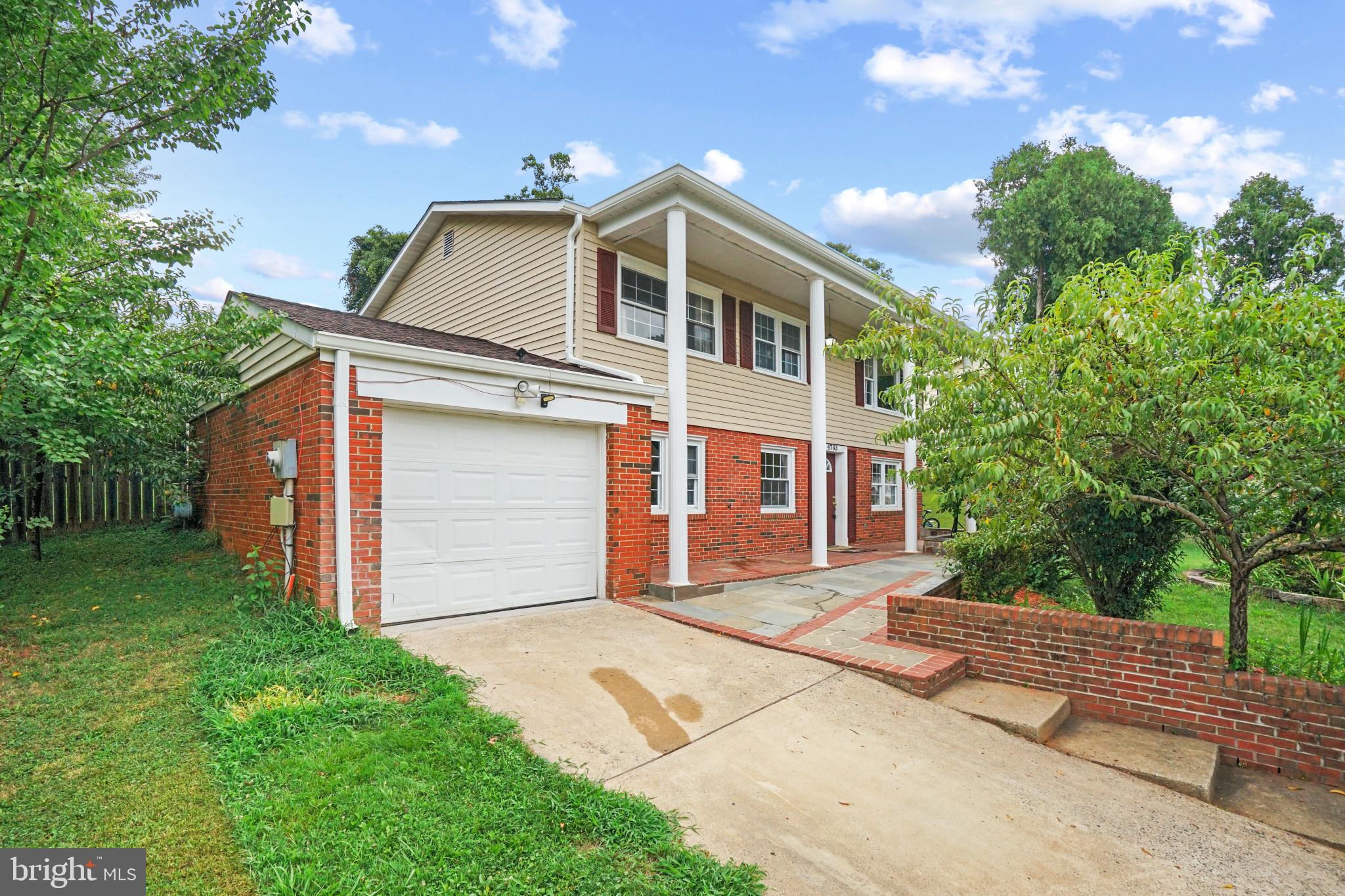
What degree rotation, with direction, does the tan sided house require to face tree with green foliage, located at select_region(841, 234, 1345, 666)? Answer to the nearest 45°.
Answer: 0° — it already faces it

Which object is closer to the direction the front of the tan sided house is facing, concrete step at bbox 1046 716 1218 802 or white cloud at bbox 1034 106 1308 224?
the concrete step

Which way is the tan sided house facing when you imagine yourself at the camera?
facing the viewer and to the right of the viewer

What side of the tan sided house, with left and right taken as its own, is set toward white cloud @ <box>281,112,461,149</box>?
back

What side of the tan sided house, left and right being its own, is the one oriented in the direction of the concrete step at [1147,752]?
front

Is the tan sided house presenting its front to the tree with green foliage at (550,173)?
no

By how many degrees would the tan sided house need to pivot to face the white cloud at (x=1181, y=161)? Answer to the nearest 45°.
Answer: approximately 90° to its left

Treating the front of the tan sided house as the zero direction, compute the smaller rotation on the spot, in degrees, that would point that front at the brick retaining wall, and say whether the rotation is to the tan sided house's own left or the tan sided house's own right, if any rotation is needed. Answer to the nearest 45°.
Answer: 0° — it already faces it

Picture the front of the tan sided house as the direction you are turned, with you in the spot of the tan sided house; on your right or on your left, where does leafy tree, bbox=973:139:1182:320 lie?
on your left

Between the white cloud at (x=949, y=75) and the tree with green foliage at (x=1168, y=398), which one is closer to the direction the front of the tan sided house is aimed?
the tree with green foliage

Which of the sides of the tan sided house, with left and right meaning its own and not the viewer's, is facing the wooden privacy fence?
back

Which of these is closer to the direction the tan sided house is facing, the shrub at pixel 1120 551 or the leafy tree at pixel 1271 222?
the shrub
